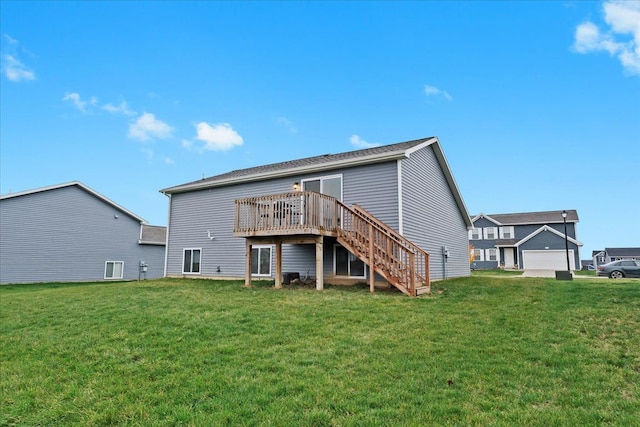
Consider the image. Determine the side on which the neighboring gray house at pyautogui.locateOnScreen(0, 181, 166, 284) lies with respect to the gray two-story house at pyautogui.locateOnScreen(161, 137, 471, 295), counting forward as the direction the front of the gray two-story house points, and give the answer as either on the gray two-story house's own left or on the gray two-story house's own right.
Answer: on the gray two-story house's own left

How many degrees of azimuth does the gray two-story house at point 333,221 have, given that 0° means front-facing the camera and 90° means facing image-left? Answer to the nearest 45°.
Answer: approximately 225°

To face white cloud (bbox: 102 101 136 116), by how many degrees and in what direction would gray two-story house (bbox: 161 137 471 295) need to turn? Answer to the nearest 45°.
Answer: approximately 90° to its left
